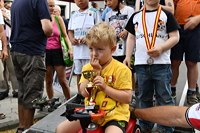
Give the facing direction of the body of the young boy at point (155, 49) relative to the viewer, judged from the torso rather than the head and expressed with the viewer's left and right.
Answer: facing the viewer

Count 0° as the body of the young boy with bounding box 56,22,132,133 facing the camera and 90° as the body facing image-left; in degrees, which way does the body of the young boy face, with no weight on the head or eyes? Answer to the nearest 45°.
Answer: approximately 45°

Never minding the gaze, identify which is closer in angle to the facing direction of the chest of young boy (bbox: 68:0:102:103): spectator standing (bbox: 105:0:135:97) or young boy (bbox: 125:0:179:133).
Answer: the young boy

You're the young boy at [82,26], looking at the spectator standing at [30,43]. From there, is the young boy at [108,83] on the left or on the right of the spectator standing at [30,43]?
left

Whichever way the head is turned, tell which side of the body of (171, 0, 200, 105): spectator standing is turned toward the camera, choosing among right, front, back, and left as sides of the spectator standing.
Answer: front

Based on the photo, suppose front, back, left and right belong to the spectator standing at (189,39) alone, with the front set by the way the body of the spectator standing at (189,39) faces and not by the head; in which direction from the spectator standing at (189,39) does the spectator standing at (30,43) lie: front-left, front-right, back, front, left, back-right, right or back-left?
front-right

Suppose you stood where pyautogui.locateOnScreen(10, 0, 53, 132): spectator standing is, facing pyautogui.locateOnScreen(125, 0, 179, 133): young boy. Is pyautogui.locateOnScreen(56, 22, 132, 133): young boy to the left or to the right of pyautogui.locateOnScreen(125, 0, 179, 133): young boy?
right

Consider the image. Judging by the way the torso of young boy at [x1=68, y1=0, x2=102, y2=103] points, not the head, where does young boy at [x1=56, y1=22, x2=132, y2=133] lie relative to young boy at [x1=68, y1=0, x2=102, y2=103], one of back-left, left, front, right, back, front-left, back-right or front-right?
front

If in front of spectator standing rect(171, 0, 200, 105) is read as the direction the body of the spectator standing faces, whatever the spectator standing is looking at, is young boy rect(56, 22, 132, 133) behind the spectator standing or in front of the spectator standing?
in front

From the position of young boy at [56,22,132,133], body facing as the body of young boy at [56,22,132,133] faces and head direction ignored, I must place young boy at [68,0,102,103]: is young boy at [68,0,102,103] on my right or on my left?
on my right

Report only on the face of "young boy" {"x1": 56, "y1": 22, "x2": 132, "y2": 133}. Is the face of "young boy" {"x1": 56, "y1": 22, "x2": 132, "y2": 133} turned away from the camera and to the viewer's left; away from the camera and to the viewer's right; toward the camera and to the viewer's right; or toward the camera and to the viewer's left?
toward the camera and to the viewer's left

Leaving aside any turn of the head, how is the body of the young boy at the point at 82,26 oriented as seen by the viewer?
toward the camera

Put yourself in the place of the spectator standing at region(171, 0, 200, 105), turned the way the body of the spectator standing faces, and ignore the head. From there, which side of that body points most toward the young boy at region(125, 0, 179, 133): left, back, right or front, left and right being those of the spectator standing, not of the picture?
front
